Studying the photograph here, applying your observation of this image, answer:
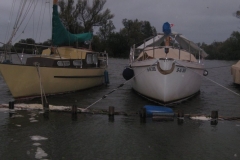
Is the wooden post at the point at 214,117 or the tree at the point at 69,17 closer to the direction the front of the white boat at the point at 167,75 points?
the wooden post

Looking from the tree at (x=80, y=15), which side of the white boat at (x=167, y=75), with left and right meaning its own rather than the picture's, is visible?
back

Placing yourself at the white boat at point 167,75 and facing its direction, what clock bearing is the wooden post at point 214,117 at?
The wooden post is roughly at 11 o'clock from the white boat.

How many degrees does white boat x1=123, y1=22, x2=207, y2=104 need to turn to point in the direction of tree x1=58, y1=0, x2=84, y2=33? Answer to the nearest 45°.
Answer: approximately 135° to its right

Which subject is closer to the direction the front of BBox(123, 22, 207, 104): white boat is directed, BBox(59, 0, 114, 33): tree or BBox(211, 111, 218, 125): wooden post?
the wooden post

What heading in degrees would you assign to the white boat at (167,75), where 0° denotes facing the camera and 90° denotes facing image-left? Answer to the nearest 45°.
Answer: approximately 0°
